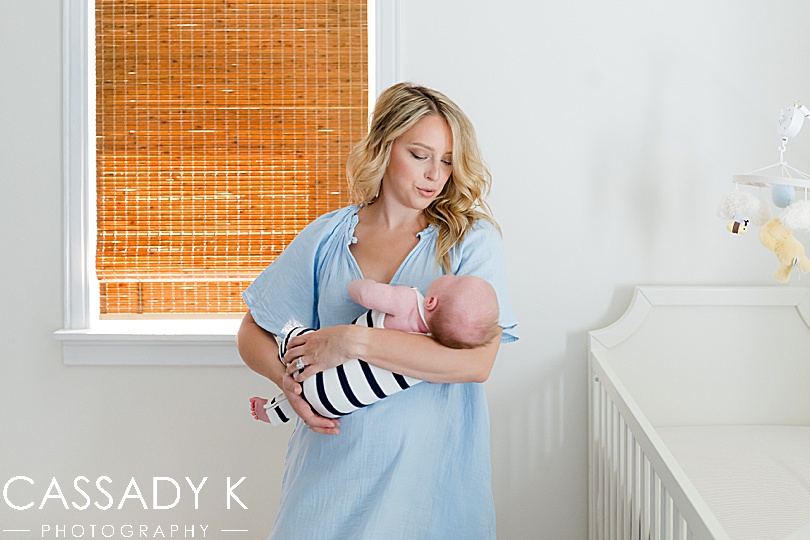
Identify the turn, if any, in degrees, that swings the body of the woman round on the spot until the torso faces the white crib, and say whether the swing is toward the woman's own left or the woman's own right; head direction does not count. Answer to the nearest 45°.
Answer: approximately 135° to the woman's own left

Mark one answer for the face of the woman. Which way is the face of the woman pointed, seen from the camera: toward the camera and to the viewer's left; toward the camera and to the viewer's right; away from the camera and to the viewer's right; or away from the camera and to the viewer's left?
toward the camera and to the viewer's right

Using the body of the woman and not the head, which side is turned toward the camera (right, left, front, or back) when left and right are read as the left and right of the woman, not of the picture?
front
